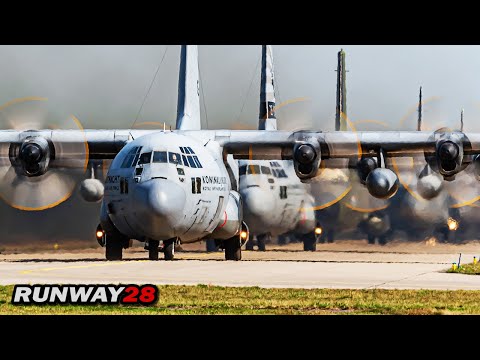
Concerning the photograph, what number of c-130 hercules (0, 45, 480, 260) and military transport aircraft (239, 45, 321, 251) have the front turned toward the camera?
2

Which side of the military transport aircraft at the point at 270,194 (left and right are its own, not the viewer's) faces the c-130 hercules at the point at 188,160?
front

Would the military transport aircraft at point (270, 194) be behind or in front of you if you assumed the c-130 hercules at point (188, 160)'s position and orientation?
behind

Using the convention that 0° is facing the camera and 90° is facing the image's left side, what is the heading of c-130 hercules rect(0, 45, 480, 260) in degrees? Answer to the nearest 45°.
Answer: approximately 0°

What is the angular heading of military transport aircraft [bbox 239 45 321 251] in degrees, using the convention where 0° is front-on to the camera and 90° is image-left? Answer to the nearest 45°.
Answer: approximately 0°
